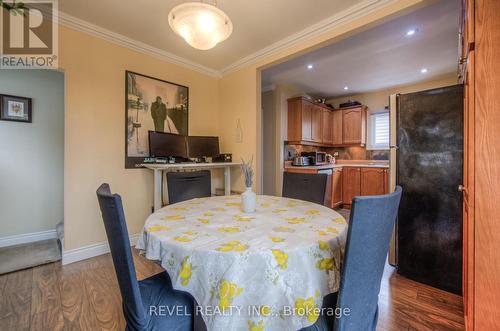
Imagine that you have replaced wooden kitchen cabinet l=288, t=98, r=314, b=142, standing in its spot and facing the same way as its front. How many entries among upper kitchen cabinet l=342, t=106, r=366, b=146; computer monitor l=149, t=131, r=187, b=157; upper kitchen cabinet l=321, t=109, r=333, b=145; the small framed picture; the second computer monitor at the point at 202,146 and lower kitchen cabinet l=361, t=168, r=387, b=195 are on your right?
3

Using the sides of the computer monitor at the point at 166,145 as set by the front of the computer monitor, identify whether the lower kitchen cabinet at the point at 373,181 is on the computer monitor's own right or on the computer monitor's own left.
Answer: on the computer monitor's own left

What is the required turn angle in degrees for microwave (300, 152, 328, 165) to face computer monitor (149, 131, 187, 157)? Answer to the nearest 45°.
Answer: approximately 90° to its right

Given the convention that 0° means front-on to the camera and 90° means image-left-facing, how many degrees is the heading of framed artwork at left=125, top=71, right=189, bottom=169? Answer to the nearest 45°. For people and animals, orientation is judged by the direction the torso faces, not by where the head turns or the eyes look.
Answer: approximately 315°

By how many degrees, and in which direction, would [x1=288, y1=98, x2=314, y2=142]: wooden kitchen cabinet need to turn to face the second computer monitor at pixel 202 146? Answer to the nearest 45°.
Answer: approximately 90° to its right

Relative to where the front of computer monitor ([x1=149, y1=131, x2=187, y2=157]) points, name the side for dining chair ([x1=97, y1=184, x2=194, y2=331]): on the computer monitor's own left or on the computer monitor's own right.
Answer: on the computer monitor's own right

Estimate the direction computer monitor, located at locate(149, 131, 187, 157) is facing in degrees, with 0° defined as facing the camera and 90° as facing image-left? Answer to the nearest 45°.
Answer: approximately 315°
